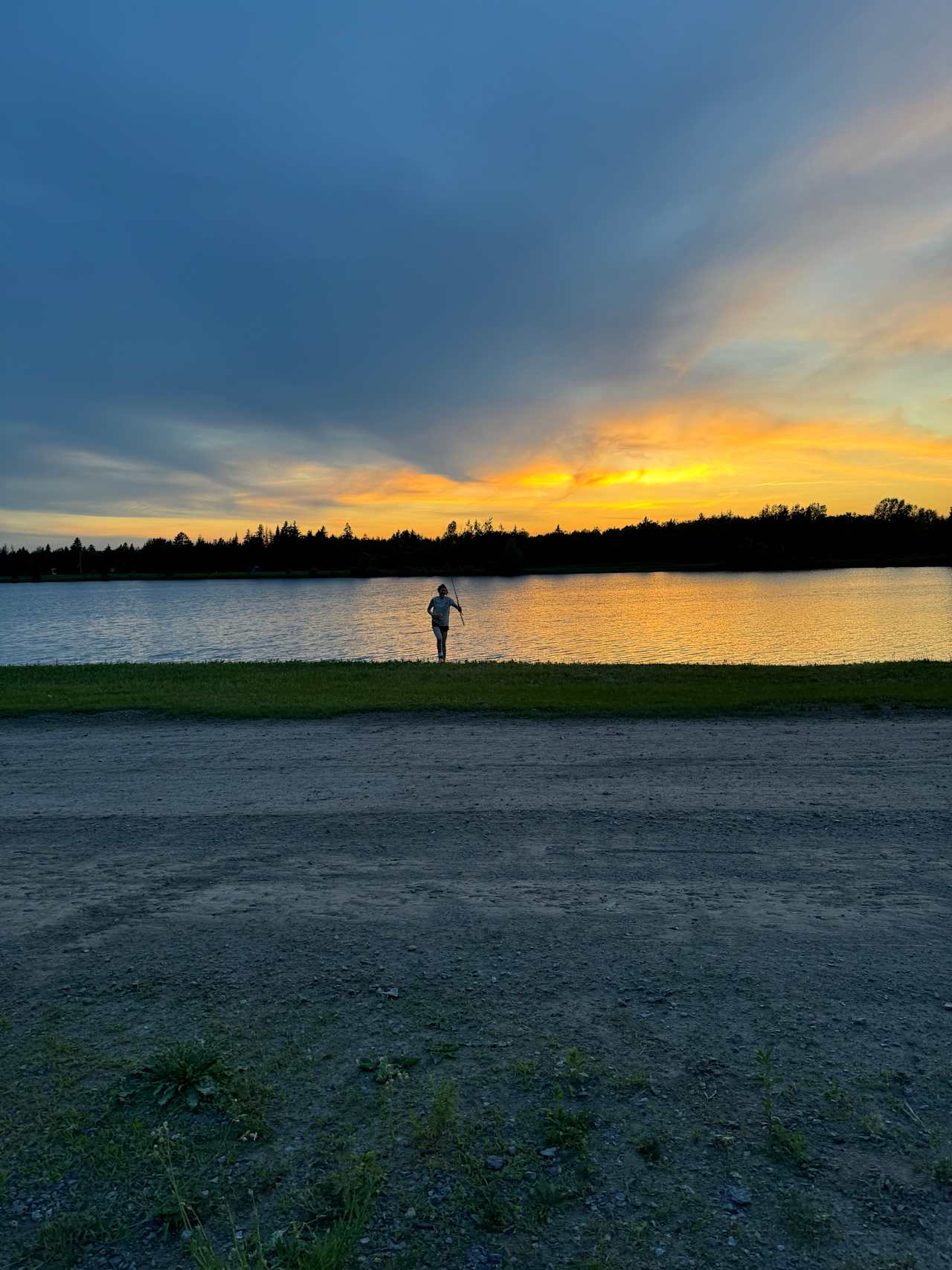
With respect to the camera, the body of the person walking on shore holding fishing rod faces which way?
toward the camera

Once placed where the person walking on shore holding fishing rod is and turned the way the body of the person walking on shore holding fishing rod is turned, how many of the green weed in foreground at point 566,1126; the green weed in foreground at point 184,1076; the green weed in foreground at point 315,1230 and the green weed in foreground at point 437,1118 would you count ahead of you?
4

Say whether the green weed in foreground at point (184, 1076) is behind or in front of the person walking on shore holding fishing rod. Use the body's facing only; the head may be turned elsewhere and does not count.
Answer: in front

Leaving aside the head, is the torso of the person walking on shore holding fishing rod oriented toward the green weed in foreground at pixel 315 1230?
yes

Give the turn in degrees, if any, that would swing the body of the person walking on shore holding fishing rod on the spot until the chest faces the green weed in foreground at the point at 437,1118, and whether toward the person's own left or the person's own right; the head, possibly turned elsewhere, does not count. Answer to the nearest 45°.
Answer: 0° — they already face it

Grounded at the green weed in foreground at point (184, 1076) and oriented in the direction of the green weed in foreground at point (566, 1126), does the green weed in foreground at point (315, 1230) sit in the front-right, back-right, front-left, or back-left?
front-right

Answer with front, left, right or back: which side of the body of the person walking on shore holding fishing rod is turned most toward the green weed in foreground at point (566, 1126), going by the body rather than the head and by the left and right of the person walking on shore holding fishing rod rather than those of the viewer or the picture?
front

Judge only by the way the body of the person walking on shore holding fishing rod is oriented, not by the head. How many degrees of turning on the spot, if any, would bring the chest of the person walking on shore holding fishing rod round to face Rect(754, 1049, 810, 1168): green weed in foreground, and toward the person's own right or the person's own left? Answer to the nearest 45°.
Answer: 0° — they already face it
